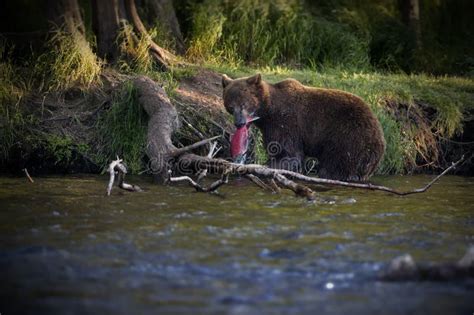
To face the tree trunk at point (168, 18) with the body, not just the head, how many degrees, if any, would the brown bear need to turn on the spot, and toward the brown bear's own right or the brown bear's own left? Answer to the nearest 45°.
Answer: approximately 45° to the brown bear's own right

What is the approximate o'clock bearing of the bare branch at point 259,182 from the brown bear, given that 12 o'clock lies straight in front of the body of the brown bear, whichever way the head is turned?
The bare branch is roughly at 10 o'clock from the brown bear.

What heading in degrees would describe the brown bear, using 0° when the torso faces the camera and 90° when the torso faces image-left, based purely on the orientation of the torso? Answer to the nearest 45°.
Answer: approximately 90°

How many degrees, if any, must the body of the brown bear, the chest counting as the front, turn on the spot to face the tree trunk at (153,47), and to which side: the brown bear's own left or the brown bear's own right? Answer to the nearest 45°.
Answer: approximately 45° to the brown bear's own right

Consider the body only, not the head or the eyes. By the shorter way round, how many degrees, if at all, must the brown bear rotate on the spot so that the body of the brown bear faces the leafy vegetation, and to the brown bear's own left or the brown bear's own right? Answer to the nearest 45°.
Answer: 0° — it already faces it

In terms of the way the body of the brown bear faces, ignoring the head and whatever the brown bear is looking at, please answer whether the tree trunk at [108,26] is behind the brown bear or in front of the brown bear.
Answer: in front

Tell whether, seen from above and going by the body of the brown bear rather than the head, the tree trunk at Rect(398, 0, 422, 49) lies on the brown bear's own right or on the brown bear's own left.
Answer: on the brown bear's own right

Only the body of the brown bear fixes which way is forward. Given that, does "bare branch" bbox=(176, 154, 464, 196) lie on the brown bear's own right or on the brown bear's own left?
on the brown bear's own left

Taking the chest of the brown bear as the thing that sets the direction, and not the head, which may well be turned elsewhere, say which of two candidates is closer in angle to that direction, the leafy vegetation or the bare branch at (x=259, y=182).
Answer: the leafy vegetation

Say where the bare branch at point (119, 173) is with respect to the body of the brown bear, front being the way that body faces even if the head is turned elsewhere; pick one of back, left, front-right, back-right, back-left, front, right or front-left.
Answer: front-left
